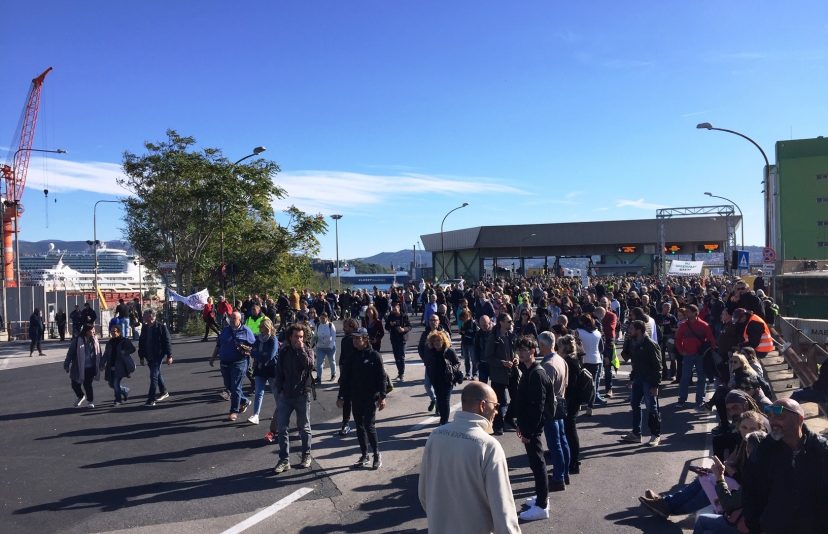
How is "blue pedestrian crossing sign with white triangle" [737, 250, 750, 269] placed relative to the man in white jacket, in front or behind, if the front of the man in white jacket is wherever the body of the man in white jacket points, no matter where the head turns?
in front

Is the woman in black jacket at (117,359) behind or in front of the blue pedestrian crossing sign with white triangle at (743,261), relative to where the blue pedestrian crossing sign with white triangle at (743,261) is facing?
in front

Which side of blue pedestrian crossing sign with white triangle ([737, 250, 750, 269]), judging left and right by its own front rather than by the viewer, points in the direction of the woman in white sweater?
front

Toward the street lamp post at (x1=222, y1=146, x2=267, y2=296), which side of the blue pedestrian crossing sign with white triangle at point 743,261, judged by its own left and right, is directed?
right

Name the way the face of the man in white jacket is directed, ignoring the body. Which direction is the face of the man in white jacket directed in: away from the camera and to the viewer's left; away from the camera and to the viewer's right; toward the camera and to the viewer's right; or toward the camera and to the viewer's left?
away from the camera and to the viewer's right

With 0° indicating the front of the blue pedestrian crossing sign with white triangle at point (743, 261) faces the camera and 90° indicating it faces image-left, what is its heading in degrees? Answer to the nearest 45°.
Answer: approximately 0°

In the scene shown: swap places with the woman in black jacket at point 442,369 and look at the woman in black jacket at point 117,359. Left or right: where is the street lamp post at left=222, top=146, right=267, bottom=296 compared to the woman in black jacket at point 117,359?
right

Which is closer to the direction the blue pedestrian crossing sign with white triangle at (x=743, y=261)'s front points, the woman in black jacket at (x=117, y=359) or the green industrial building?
the woman in black jacket

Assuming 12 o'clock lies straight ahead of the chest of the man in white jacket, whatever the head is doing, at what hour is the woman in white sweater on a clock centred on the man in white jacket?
The woman in white sweater is roughly at 11 o'clock from the man in white jacket.

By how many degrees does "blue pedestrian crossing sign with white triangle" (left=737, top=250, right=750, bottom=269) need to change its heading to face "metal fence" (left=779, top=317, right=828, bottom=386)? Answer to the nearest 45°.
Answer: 0° — it already faces it

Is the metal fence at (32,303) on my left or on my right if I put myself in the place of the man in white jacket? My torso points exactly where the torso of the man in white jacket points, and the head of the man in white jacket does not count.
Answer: on my left

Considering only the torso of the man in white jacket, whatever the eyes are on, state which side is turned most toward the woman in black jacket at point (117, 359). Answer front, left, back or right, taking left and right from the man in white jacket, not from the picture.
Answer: left

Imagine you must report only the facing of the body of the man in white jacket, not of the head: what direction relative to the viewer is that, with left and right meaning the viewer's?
facing away from the viewer and to the right of the viewer

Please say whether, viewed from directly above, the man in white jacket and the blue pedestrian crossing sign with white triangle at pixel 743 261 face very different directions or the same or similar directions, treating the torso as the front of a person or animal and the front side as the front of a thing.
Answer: very different directions
